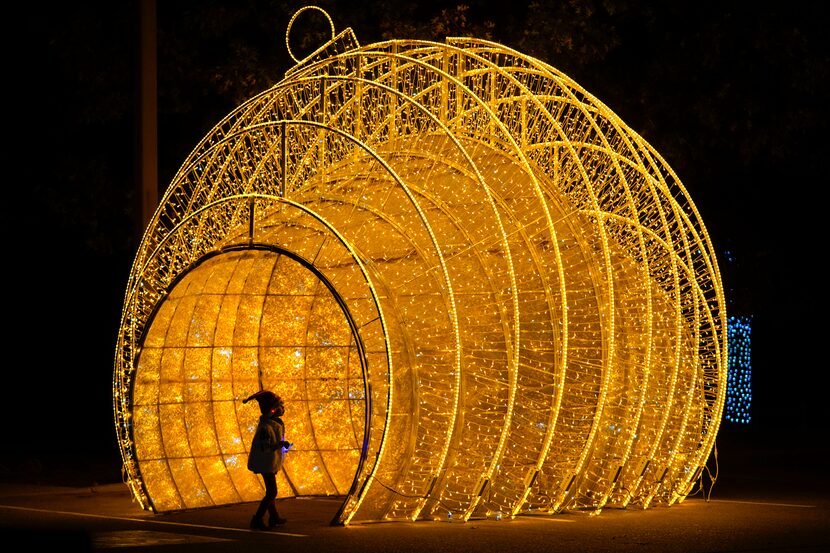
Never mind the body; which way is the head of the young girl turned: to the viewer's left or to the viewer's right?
to the viewer's right

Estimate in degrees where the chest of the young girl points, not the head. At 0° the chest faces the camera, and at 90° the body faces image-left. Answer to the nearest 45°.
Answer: approximately 270°

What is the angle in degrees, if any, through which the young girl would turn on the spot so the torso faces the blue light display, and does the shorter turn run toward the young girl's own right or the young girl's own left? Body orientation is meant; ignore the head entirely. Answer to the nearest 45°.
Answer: approximately 45° to the young girl's own left

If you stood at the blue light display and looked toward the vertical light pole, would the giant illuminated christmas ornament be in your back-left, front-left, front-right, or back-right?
front-left
